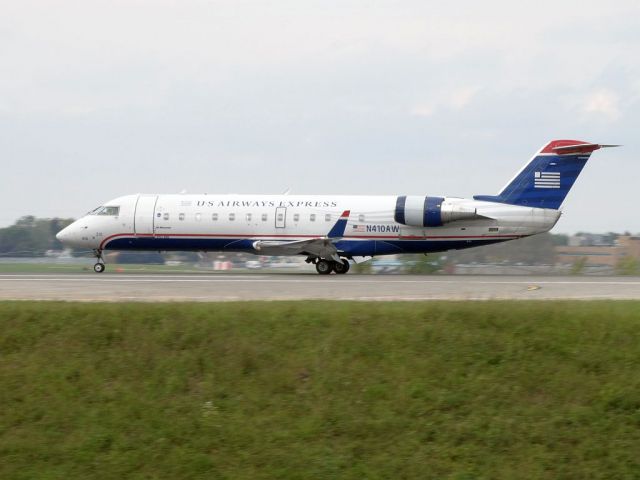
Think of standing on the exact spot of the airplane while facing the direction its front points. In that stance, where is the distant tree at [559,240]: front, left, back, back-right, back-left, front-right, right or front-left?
back-right

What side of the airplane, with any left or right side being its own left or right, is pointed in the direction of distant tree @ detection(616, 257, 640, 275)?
right

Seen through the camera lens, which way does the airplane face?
facing to the left of the viewer

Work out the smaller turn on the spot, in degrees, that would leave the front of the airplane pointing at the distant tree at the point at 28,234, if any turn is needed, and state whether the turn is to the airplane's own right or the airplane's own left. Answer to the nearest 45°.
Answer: approximately 45° to the airplane's own right

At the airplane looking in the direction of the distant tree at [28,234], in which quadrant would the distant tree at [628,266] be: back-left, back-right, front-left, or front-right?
front-right

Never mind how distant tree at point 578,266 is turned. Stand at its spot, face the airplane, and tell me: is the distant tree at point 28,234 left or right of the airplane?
right
